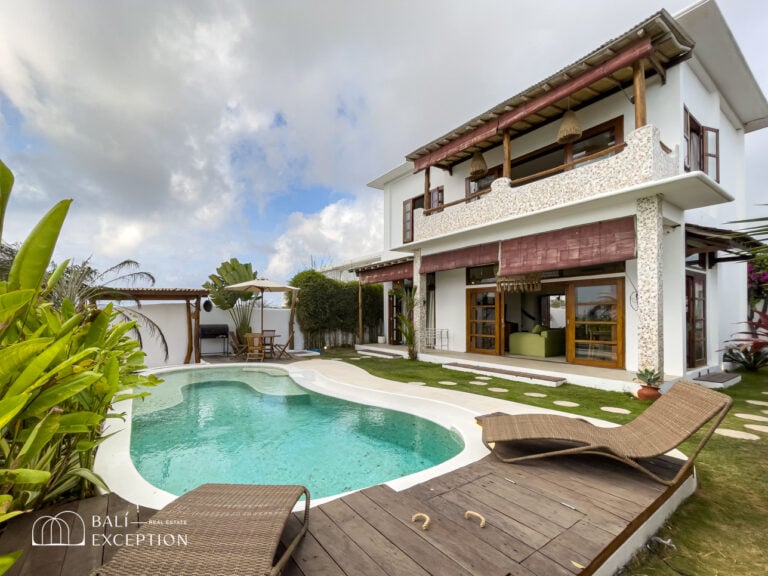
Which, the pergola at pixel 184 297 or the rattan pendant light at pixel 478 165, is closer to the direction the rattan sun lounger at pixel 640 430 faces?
the pergola

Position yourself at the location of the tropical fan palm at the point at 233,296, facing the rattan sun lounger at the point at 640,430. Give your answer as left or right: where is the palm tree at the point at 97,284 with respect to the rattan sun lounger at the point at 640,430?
right

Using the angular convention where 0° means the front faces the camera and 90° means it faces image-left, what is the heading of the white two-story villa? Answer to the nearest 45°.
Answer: approximately 45°

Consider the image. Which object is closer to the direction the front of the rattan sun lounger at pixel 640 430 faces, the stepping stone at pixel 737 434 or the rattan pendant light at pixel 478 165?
the rattan pendant light

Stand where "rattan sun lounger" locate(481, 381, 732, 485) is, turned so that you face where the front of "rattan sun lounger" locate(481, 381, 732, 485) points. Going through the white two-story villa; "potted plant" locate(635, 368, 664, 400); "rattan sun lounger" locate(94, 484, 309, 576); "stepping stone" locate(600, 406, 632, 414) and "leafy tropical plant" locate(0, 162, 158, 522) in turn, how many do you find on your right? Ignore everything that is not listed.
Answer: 3

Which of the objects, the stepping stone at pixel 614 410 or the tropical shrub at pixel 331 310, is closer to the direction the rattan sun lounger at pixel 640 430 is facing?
the tropical shrub

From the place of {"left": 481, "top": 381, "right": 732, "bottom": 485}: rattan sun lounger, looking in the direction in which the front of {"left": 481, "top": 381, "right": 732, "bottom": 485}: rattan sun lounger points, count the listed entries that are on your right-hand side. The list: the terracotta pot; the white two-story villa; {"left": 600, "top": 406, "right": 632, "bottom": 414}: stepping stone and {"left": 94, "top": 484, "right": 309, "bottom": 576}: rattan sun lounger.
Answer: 3

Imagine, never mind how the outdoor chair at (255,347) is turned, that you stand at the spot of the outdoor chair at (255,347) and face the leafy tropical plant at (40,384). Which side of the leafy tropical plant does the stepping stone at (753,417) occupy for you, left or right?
left

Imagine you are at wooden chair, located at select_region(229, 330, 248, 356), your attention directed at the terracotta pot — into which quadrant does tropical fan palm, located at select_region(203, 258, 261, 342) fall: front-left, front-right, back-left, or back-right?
back-left

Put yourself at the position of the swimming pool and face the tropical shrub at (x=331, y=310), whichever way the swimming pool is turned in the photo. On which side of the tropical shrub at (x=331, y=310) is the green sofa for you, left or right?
right

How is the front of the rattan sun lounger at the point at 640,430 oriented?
to the viewer's left

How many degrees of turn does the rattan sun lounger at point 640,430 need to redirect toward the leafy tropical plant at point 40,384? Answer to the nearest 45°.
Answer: approximately 45° to its left

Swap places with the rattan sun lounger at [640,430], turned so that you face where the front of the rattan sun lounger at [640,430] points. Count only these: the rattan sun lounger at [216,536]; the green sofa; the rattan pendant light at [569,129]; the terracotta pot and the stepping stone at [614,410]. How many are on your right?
4
